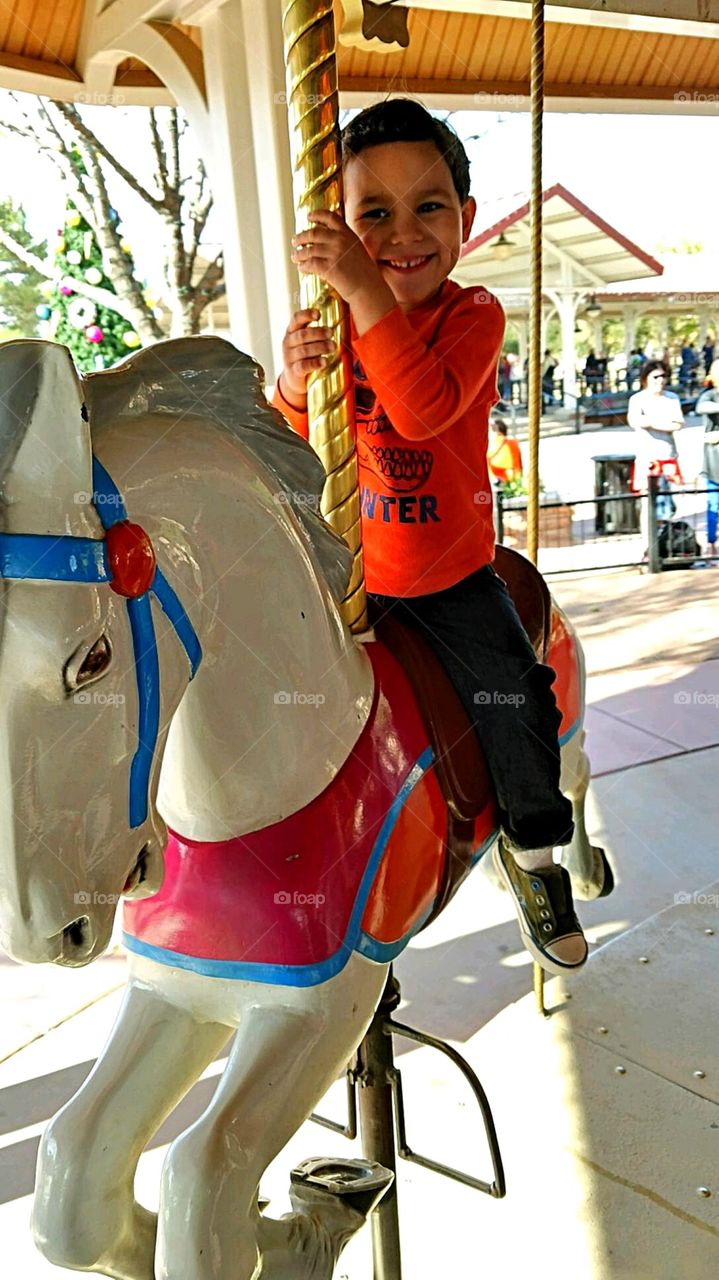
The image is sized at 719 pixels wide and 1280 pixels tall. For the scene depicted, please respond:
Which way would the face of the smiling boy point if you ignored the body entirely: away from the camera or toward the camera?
toward the camera

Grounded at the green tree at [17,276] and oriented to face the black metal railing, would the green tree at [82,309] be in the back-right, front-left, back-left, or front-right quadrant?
front-right

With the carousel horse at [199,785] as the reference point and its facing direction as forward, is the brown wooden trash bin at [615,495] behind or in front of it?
behind

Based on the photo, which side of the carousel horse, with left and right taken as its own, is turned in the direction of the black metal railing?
back

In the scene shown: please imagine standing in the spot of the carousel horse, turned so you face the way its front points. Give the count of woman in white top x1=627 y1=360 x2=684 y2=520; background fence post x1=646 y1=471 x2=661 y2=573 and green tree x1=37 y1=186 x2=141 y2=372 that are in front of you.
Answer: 0

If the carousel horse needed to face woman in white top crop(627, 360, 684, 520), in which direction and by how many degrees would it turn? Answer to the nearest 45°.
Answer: approximately 180°

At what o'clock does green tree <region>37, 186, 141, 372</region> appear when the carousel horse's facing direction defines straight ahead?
The green tree is roughly at 4 o'clock from the carousel horse.

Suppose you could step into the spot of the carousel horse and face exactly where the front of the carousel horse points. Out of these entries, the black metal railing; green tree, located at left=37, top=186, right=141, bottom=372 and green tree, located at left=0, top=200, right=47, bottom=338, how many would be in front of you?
0

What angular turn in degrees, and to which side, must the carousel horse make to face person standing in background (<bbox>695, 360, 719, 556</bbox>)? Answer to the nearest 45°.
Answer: approximately 180°

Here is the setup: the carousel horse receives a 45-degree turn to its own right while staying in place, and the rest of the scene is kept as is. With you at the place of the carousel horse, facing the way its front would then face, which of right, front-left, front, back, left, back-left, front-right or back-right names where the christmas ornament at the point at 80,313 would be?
right

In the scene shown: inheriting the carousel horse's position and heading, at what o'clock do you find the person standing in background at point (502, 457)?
The person standing in background is roughly at 5 o'clock from the carousel horse.

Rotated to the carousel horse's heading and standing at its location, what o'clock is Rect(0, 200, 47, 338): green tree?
The green tree is roughly at 4 o'clock from the carousel horse.

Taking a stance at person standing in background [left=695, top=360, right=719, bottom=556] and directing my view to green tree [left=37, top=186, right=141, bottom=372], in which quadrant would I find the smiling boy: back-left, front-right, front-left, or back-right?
front-left

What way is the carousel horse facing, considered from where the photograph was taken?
facing the viewer and to the left of the viewer

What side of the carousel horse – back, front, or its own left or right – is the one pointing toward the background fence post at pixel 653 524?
back
